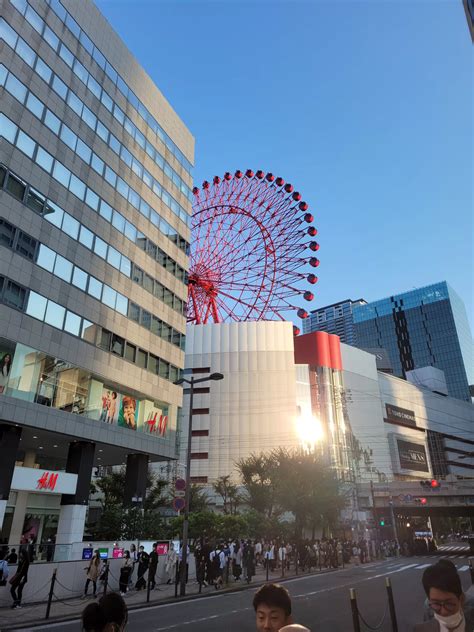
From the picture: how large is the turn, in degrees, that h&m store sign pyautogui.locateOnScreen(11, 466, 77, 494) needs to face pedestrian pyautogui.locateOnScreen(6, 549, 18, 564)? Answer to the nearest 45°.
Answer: approximately 45° to its right

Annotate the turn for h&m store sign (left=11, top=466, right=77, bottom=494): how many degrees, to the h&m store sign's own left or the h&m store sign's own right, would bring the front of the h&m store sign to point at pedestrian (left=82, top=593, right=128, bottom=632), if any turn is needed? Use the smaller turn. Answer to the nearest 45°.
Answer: approximately 45° to the h&m store sign's own right

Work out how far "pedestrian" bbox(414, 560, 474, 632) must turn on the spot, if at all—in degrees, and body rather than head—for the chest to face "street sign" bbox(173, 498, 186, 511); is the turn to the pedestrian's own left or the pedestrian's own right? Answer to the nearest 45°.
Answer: approximately 135° to the pedestrian's own right

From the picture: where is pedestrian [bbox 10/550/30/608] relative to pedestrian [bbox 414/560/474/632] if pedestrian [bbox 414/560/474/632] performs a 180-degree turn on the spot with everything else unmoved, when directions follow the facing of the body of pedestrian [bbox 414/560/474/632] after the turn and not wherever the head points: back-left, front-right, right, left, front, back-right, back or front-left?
front-left

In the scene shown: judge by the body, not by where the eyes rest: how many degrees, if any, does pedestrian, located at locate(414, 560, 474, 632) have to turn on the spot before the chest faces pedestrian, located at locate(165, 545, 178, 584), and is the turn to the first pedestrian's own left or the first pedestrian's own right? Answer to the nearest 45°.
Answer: approximately 135° to the first pedestrian's own right

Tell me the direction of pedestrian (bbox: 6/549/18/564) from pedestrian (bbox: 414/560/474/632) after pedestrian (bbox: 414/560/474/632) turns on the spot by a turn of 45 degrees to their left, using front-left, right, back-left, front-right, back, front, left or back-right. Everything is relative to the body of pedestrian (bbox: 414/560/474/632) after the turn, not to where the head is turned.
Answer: back

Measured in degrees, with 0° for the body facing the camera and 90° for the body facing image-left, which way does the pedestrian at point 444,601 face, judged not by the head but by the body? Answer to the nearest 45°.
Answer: approximately 0°

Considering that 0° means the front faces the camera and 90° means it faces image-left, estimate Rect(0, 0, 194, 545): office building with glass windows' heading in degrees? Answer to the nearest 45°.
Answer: approximately 315°
